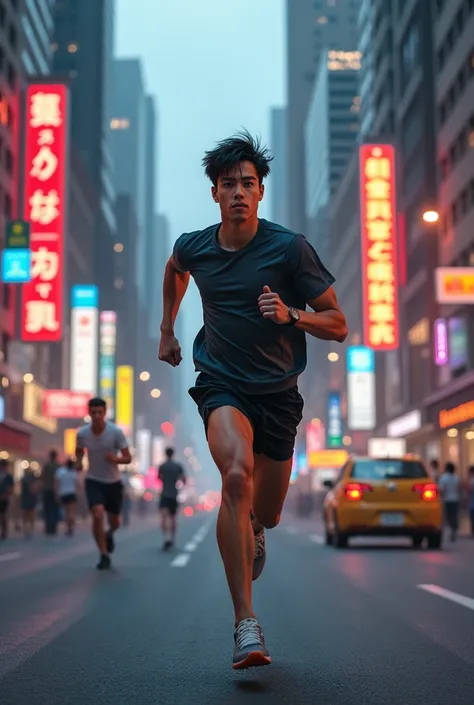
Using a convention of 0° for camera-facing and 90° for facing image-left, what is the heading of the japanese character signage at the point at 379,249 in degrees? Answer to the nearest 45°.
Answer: approximately 0°

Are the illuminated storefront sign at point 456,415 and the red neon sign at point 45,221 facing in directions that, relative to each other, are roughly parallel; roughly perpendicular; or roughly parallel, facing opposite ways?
roughly perpendicular

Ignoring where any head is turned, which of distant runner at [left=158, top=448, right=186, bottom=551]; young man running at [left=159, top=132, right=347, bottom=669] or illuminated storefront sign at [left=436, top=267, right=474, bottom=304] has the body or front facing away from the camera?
the distant runner

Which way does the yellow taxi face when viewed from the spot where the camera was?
facing away from the viewer

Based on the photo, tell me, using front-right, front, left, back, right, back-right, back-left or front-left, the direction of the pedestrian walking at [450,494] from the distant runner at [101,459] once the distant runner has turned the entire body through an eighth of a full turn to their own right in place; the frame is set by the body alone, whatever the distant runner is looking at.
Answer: back

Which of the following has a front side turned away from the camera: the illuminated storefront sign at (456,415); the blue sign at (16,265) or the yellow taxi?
the yellow taxi

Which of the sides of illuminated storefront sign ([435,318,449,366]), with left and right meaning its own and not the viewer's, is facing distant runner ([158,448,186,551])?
front

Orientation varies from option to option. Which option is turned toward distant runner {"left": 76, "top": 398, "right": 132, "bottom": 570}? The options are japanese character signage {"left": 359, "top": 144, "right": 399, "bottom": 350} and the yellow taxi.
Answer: the japanese character signage
